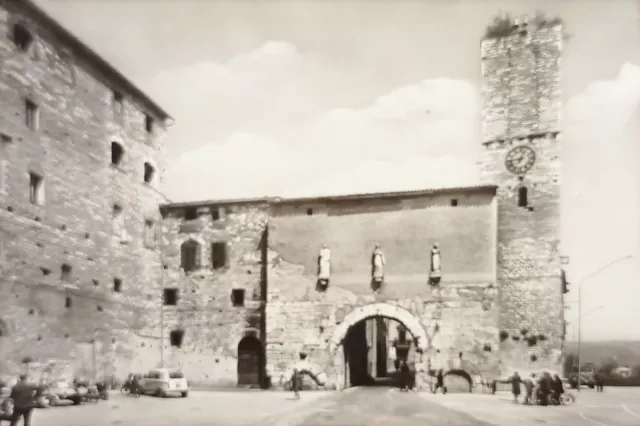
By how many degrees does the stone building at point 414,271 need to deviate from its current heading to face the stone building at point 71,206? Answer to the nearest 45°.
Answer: approximately 45° to its right

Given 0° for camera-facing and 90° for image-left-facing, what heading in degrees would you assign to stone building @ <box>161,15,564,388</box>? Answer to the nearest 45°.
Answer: approximately 0°

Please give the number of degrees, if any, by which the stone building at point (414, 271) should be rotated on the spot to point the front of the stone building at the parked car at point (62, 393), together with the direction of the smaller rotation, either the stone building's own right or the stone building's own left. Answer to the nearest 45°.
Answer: approximately 45° to the stone building's own right

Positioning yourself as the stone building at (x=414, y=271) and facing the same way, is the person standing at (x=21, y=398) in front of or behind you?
in front
